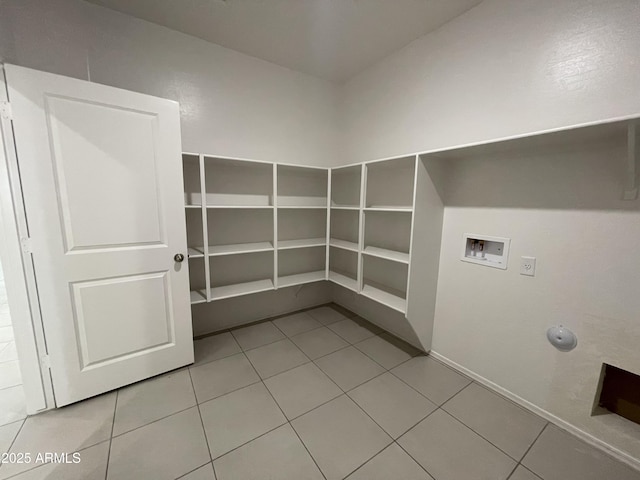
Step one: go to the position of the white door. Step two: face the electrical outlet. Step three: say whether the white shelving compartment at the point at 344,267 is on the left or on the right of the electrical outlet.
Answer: left

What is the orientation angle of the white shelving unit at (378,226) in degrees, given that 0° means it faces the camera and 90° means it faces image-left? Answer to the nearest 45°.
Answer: approximately 45°

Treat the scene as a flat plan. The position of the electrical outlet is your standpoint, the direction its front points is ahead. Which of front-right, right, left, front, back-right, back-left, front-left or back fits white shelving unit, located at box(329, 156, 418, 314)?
right

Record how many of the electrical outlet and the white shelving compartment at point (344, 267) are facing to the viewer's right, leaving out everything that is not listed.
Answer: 0

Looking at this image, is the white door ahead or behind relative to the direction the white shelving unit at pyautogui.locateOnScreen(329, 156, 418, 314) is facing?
ahead

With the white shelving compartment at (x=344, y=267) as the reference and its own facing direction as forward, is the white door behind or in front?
in front

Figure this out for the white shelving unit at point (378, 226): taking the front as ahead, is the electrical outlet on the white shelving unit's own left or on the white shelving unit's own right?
on the white shelving unit's own left

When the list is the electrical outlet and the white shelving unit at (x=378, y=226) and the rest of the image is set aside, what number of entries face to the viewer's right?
0

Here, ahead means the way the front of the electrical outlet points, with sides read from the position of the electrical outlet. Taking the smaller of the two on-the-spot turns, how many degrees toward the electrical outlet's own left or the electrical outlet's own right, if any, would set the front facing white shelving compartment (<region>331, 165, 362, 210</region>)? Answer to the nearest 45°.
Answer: approximately 90° to the electrical outlet's own right
